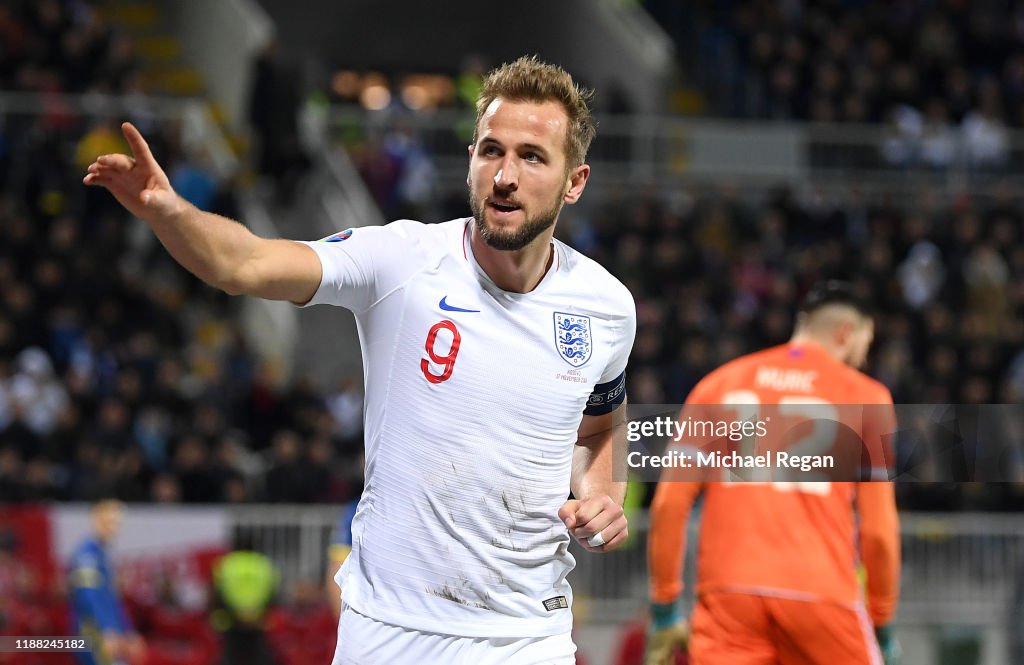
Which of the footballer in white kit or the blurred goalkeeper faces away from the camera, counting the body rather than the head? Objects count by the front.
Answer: the blurred goalkeeper

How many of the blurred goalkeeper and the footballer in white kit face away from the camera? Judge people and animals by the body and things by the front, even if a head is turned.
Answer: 1

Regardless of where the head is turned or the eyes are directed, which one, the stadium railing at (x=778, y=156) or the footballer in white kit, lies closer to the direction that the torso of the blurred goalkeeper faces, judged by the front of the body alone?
the stadium railing

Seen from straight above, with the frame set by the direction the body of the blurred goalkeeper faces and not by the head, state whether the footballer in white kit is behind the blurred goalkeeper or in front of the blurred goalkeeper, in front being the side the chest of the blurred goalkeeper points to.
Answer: behind

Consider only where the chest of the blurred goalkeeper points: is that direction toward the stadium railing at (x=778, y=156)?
yes

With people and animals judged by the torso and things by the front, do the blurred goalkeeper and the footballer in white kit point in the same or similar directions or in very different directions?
very different directions

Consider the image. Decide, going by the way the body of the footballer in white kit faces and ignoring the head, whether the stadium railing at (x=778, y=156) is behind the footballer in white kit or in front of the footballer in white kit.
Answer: behind

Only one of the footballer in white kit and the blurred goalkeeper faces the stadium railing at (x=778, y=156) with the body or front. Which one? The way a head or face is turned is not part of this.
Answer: the blurred goalkeeper

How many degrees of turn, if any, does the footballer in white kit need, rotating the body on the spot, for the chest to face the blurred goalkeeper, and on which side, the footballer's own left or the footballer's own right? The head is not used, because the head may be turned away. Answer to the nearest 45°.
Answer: approximately 135° to the footballer's own left

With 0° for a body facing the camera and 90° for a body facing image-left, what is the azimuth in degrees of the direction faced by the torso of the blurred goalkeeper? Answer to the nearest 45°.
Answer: approximately 180°

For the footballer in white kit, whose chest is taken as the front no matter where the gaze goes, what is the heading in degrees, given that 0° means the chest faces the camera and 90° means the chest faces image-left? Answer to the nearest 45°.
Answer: approximately 0°

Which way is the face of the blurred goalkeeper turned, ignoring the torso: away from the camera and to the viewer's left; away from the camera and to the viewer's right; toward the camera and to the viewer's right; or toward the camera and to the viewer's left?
away from the camera and to the viewer's right
